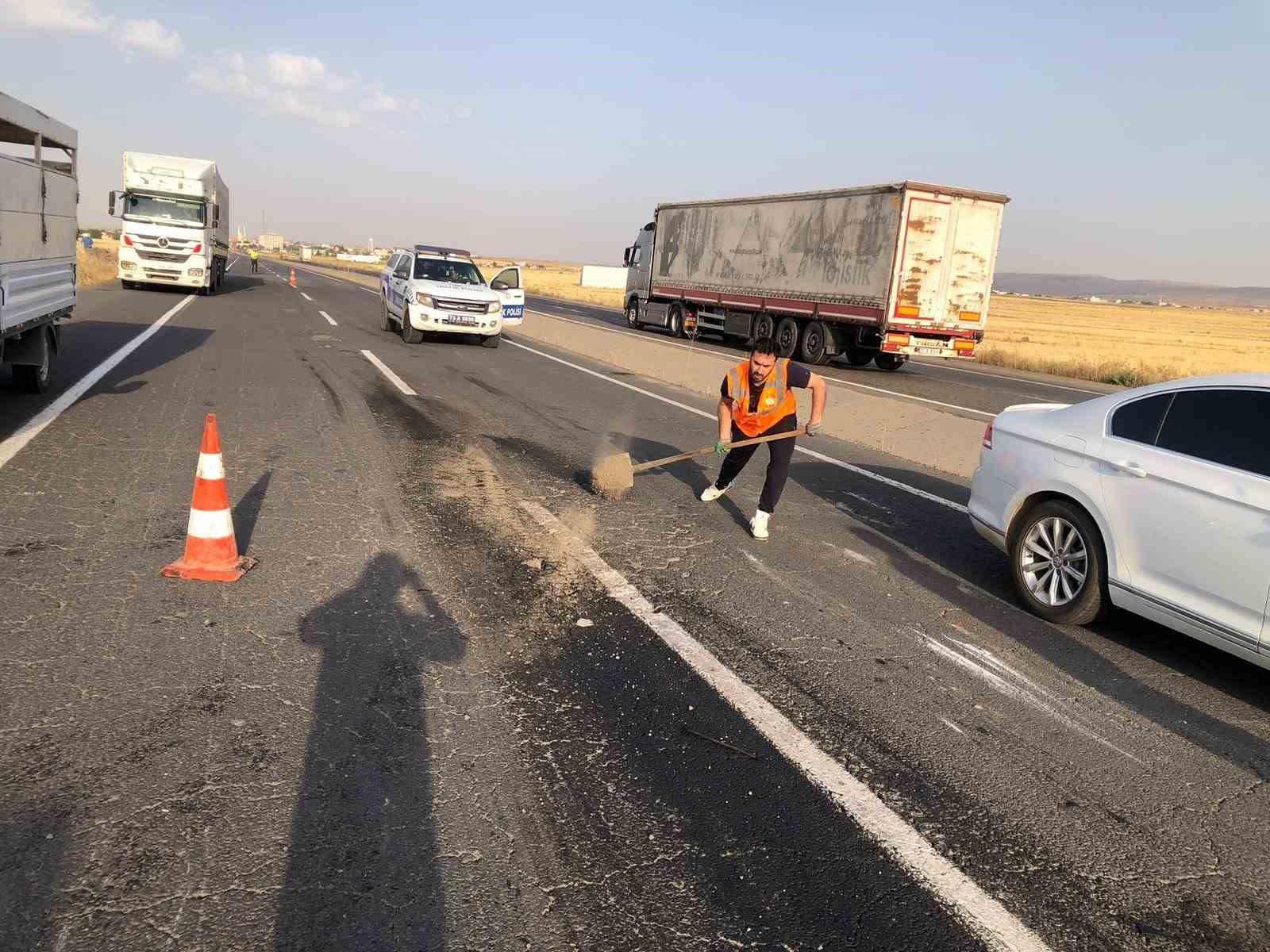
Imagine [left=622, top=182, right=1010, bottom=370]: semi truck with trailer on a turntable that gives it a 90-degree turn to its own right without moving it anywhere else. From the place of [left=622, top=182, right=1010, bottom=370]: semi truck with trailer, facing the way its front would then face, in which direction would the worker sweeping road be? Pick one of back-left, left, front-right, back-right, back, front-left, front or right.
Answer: back-right

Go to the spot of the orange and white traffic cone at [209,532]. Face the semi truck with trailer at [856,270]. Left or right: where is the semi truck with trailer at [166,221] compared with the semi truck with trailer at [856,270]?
left

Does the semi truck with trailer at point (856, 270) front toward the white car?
no

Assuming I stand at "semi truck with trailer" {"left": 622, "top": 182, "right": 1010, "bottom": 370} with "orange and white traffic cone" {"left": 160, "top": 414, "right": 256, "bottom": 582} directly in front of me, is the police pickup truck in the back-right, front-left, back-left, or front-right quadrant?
front-right

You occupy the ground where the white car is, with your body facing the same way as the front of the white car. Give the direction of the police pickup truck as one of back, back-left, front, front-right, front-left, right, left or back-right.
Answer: back

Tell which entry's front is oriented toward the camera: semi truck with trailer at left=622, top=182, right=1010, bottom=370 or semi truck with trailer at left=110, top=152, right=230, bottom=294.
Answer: semi truck with trailer at left=110, top=152, right=230, bottom=294

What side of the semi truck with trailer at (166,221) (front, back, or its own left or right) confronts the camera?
front

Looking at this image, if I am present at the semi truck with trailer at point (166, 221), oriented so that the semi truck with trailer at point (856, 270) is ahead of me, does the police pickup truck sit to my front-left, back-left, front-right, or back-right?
front-right

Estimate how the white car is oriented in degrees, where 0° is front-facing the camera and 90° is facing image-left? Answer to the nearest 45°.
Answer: approximately 315°

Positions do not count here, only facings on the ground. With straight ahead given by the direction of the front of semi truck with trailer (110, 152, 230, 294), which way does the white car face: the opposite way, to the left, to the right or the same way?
the same way

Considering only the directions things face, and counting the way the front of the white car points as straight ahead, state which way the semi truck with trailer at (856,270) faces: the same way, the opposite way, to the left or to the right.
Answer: the opposite way

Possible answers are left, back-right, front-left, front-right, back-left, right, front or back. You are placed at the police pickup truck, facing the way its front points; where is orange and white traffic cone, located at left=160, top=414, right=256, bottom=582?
front-right

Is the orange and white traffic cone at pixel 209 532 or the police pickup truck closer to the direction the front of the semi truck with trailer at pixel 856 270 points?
the police pickup truck

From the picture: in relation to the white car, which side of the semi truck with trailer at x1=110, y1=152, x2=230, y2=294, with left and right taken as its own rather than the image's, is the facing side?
front

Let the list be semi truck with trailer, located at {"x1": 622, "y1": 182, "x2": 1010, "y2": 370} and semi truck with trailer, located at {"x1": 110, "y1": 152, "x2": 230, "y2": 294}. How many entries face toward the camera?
1

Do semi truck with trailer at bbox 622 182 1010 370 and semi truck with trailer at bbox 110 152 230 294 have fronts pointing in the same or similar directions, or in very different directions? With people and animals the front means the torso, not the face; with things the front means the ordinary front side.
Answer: very different directions

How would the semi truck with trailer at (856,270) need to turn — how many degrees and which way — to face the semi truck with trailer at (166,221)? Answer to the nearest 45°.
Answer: approximately 45° to its left

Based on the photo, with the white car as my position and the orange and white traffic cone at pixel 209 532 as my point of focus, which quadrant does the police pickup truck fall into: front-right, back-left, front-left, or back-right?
front-right

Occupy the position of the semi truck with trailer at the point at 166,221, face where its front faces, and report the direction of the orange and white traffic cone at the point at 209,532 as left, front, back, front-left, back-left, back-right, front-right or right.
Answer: front

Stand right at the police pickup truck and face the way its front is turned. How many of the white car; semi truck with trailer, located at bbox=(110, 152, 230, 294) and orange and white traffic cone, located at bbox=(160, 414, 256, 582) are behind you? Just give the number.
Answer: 1

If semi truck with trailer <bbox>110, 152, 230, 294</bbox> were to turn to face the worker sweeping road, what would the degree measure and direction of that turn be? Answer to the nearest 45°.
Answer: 0° — it already faces them

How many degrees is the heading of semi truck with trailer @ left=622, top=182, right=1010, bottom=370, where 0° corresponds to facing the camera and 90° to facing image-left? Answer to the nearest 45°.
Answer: approximately 135°

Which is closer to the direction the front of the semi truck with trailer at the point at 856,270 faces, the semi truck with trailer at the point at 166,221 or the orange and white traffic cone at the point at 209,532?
the semi truck with trailer
